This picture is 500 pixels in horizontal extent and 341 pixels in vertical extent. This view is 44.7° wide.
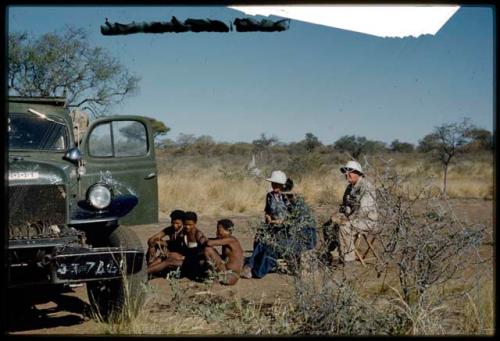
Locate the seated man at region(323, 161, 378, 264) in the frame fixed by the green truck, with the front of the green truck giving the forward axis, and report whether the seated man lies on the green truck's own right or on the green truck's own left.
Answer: on the green truck's own left

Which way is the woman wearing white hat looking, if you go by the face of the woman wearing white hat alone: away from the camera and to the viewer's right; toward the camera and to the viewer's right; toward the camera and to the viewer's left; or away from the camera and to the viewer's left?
toward the camera and to the viewer's left

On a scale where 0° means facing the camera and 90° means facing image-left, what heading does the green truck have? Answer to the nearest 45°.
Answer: approximately 0°

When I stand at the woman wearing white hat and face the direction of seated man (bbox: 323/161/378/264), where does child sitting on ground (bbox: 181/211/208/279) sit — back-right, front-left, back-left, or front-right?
back-left

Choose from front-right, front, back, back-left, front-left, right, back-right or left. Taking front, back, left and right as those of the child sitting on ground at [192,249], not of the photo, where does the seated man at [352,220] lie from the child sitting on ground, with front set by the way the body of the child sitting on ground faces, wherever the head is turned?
left

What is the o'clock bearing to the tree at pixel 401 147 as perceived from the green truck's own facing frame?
The tree is roughly at 7 o'clock from the green truck.

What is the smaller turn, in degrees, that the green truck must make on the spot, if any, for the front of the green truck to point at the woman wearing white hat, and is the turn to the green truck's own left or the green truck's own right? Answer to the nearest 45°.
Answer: approximately 135° to the green truck's own left

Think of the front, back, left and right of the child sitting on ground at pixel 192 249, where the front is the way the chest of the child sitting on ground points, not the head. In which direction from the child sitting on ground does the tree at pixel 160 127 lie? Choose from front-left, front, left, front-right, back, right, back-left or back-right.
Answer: back-right

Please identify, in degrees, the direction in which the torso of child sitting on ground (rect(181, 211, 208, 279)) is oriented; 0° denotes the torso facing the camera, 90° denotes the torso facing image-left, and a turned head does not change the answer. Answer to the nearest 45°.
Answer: approximately 45°

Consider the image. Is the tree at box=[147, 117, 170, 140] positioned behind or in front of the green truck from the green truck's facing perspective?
behind
